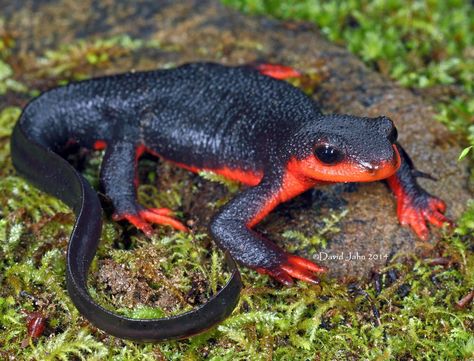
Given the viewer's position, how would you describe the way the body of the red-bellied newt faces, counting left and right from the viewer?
facing the viewer and to the right of the viewer
